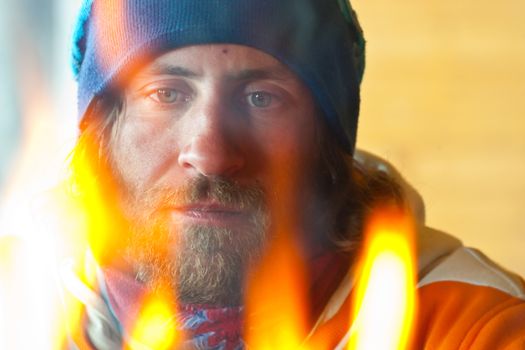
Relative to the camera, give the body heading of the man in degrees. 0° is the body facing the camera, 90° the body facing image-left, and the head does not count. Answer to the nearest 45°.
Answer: approximately 0°
